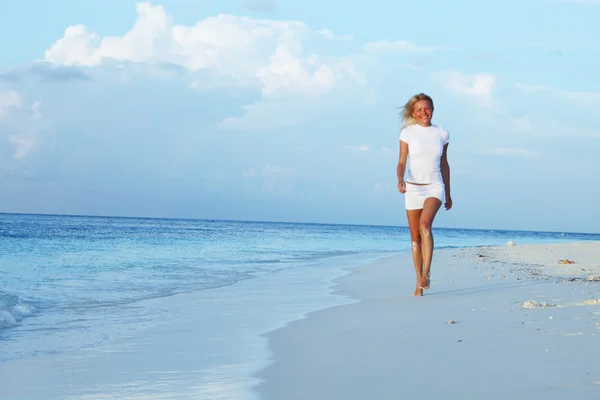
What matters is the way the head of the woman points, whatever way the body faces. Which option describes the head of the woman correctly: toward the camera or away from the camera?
toward the camera

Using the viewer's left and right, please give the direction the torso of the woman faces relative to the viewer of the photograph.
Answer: facing the viewer
